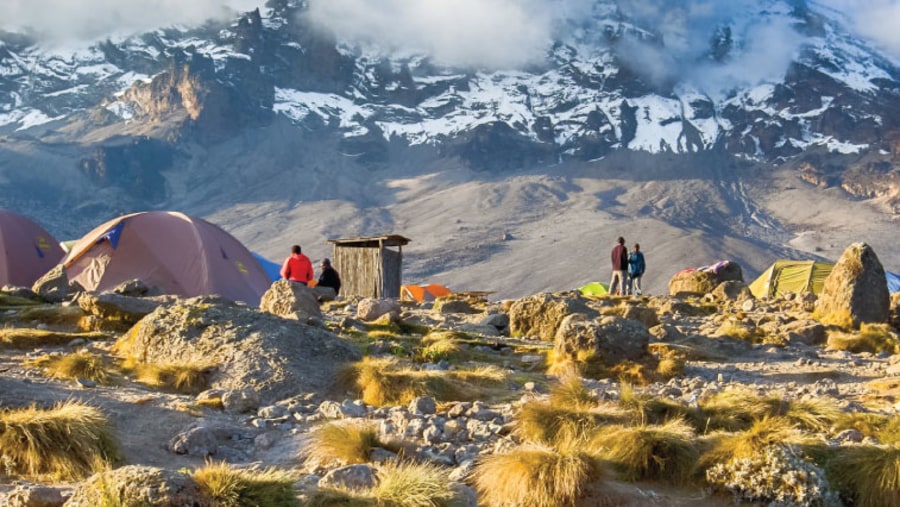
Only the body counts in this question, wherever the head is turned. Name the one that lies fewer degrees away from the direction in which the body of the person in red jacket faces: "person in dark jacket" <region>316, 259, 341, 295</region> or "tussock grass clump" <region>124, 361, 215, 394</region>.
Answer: the person in dark jacket

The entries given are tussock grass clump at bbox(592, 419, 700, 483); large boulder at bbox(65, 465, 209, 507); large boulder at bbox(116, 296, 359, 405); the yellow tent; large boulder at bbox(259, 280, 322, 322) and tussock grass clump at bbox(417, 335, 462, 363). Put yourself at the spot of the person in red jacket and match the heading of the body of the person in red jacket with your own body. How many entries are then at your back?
5

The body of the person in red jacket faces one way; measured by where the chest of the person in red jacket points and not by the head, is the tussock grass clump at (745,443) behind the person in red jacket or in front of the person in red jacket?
behind

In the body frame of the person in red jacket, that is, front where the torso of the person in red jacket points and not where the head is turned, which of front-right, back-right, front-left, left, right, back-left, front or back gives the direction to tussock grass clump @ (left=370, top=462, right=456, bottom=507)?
back

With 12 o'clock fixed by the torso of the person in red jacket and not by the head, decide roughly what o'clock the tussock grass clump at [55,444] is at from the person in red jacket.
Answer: The tussock grass clump is roughly at 6 o'clock from the person in red jacket.

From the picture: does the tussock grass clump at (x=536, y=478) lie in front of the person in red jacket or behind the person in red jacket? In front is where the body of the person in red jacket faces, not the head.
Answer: behind

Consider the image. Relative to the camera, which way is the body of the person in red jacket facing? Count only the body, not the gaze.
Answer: away from the camera

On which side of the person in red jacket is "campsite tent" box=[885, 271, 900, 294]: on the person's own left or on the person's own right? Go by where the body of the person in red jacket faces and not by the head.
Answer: on the person's own right

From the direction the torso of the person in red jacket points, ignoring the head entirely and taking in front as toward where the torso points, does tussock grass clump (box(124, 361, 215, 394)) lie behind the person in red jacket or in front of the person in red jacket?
behind

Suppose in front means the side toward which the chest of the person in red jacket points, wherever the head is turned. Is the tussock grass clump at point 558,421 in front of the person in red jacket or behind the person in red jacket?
behind

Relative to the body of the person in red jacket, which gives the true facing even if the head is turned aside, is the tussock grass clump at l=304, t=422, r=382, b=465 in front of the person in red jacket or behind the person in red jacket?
behind

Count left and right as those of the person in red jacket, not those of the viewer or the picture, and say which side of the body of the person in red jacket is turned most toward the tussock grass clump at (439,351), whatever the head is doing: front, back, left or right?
back

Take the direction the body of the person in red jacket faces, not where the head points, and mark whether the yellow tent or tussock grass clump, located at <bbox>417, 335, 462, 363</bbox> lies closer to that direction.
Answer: the yellow tent
